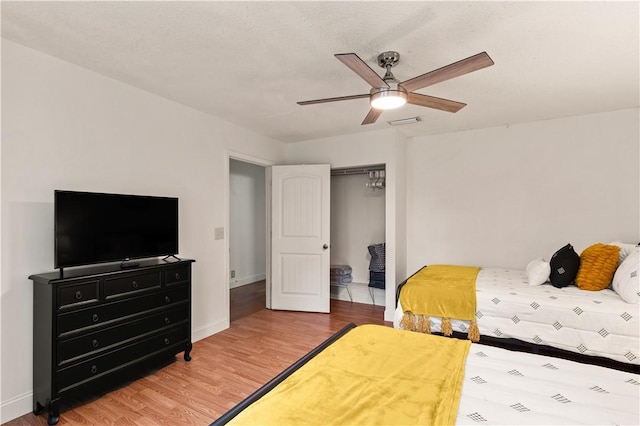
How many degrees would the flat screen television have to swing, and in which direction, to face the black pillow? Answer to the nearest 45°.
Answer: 0° — it already faces it

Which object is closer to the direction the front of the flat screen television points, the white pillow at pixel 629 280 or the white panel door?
the white pillow

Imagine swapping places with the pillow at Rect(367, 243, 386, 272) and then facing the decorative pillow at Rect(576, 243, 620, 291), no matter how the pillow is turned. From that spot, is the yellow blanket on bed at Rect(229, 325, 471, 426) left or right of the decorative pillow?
right

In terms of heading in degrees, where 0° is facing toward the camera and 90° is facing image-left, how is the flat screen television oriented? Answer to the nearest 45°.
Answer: approximately 315°

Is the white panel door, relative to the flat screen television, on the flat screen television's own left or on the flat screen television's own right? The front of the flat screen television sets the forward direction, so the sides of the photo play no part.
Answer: on the flat screen television's own left

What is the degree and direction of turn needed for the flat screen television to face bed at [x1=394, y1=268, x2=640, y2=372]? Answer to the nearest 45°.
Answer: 0° — it already faces it

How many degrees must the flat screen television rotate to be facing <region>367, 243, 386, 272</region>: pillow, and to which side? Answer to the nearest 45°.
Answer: approximately 45° to its left

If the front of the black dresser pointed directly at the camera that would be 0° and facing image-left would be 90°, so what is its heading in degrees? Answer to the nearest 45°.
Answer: approximately 315°
